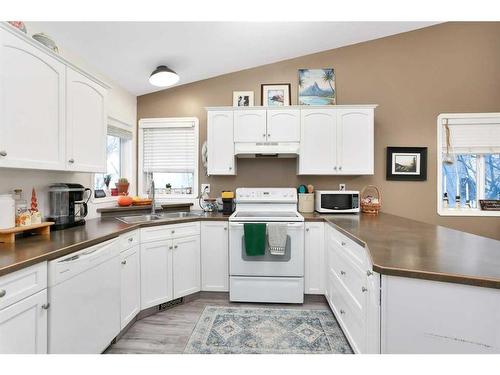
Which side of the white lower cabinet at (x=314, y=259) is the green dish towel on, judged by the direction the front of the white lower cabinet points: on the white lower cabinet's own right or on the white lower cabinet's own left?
on the white lower cabinet's own right

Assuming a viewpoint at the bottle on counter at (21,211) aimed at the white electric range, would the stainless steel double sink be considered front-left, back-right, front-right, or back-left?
front-left

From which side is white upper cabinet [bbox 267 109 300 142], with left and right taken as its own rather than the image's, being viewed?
front

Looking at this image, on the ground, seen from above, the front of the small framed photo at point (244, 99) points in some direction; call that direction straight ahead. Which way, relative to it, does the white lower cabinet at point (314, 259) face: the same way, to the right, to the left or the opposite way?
the same way

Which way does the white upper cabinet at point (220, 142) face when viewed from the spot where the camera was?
facing the viewer

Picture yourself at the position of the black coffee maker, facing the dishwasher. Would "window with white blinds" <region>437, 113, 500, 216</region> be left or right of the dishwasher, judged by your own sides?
left

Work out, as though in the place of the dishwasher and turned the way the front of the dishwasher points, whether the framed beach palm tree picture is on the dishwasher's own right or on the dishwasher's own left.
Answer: on the dishwasher's own left

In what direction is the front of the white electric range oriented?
toward the camera

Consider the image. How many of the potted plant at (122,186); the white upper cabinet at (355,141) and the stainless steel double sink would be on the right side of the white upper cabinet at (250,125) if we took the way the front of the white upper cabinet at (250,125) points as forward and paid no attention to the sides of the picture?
2

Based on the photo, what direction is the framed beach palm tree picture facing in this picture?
toward the camera

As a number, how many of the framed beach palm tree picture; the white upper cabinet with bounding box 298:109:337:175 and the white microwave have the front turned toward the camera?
3

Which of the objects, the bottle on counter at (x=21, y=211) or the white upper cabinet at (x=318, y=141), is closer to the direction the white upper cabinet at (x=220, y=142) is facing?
the bottle on counter

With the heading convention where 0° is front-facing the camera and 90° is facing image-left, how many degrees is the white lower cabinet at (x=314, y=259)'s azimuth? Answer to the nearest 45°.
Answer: approximately 0°

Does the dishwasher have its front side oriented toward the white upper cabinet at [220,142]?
no

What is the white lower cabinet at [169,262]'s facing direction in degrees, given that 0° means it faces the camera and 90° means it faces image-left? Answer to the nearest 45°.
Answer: approximately 315°

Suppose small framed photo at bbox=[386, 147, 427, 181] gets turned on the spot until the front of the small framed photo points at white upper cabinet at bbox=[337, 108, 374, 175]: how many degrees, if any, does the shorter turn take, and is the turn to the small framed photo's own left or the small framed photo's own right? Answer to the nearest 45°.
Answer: approximately 45° to the small framed photo's own right
